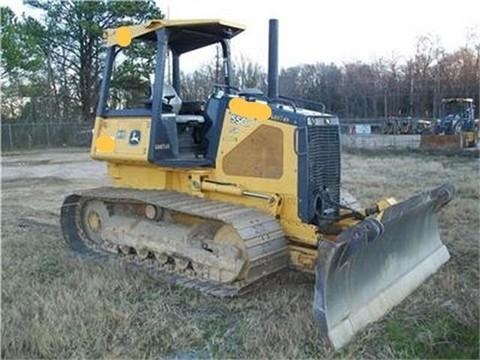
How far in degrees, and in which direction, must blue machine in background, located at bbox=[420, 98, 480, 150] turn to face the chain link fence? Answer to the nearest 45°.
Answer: approximately 45° to its right

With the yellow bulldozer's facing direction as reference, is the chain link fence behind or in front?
behind

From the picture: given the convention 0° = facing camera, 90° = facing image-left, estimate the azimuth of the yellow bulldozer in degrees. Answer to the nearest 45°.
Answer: approximately 315°

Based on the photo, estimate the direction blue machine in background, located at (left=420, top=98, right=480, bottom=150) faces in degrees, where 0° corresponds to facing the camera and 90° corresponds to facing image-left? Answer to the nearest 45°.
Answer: approximately 45°

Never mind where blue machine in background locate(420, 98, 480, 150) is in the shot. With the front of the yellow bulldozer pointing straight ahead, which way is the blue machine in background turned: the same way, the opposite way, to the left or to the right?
to the right

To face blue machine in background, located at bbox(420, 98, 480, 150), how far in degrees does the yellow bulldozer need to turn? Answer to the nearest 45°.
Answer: approximately 90° to its left

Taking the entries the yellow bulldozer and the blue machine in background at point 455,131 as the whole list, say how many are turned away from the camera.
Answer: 0

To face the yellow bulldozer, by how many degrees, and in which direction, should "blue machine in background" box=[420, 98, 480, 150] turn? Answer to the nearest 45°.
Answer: approximately 45° to its left
